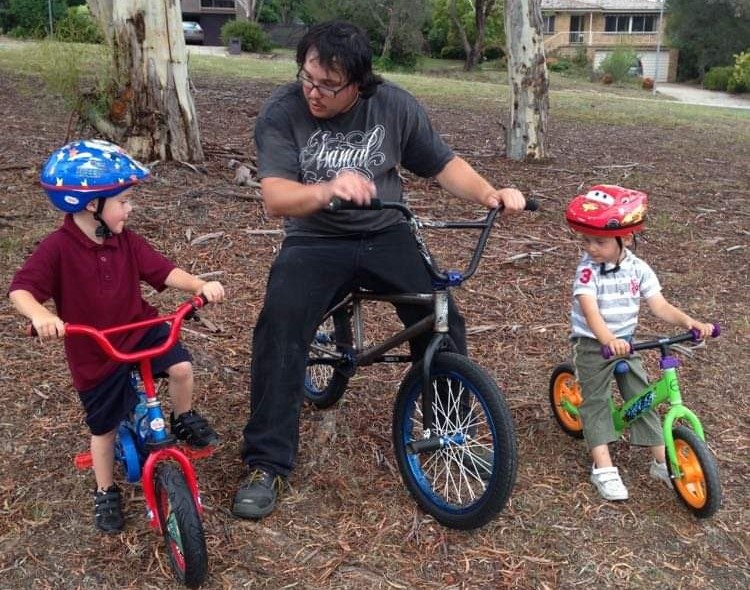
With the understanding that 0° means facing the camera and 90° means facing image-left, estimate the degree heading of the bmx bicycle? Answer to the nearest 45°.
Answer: approximately 315°

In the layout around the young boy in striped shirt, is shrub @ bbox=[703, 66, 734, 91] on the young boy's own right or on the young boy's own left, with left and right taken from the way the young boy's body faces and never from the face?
on the young boy's own left

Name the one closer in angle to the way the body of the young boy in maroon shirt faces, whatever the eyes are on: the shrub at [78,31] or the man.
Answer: the man

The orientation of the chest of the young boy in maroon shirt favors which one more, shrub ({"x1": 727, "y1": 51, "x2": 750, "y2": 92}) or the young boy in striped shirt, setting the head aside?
the young boy in striped shirt

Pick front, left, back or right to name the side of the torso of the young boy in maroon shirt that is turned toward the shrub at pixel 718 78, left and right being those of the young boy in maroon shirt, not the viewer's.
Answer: left

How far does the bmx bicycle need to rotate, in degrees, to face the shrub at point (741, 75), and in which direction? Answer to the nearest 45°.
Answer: approximately 135° to its left

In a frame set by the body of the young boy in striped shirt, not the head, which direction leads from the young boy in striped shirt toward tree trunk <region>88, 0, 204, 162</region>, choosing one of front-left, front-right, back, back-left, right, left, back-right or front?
back

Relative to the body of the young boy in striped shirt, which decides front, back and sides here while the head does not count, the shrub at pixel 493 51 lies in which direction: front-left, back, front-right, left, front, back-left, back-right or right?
back-left

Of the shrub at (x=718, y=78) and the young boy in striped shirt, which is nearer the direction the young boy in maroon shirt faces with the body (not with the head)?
the young boy in striped shirt

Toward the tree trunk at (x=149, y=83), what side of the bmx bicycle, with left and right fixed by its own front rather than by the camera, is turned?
back

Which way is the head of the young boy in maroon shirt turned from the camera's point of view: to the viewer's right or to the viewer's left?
to the viewer's right

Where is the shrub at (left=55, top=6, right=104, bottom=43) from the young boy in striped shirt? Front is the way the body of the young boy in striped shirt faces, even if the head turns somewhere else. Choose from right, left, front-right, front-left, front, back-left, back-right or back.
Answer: back
